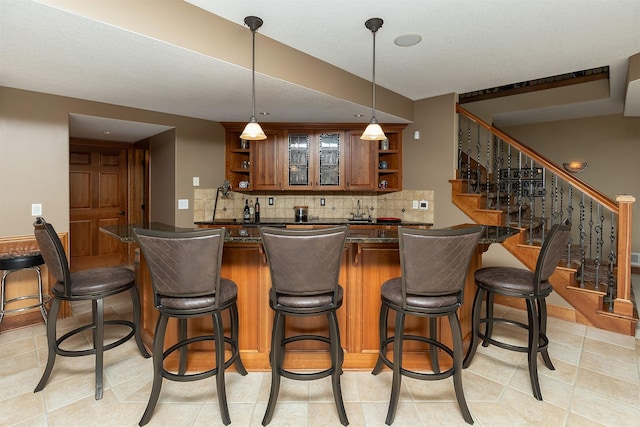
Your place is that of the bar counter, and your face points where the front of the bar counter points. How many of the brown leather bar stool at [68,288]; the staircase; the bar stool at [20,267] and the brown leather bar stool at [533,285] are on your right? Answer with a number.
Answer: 2

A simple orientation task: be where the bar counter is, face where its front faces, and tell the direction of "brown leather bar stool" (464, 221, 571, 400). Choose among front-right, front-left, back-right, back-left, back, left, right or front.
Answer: left

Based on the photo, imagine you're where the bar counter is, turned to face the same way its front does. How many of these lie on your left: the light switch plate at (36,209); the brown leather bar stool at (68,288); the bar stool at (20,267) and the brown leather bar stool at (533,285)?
1

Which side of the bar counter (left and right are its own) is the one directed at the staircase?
left

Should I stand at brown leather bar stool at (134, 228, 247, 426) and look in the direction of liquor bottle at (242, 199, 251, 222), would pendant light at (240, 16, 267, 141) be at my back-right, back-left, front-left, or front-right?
front-right

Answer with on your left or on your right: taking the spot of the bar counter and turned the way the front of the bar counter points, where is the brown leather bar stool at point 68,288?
on your right

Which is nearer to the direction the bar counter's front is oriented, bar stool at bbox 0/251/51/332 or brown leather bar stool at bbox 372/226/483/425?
the brown leather bar stool

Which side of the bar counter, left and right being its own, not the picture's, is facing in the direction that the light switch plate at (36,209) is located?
right

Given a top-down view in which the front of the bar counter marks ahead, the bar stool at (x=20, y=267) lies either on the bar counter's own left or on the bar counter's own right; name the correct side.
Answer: on the bar counter's own right

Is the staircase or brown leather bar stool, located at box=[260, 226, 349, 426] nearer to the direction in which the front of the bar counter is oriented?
the brown leather bar stool

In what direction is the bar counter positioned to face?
toward the camera

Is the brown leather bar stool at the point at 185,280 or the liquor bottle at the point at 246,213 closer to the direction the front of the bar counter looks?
the brown leather bar stool

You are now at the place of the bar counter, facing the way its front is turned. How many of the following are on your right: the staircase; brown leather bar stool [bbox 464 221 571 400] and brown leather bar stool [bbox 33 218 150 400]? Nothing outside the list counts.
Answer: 1

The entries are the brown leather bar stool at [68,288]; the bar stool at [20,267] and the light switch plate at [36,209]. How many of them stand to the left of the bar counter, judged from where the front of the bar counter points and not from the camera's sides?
0
